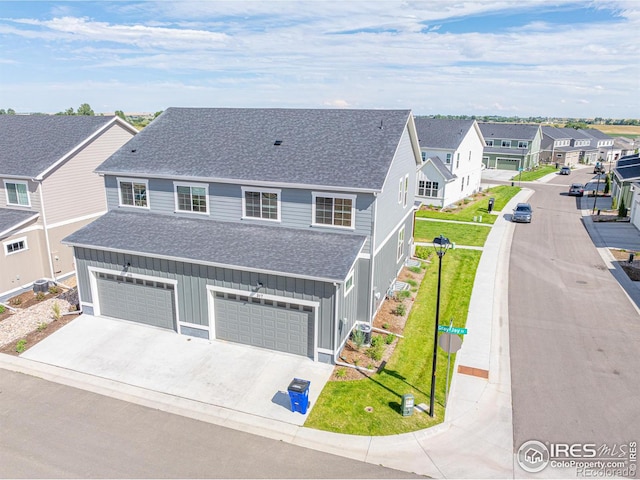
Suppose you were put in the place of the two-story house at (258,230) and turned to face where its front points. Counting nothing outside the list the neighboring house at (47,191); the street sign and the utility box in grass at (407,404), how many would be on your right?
1

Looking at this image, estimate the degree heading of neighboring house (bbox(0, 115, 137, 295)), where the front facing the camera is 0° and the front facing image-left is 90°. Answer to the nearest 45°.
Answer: approximately 45°

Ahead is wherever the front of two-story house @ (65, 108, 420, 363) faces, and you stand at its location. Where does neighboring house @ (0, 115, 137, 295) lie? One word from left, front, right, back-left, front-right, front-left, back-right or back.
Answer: right

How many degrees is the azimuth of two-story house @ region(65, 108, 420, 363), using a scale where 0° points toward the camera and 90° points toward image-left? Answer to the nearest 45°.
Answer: approximately 45°

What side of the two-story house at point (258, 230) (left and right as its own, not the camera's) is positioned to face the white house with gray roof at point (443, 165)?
back

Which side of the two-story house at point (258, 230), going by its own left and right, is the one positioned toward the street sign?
left
